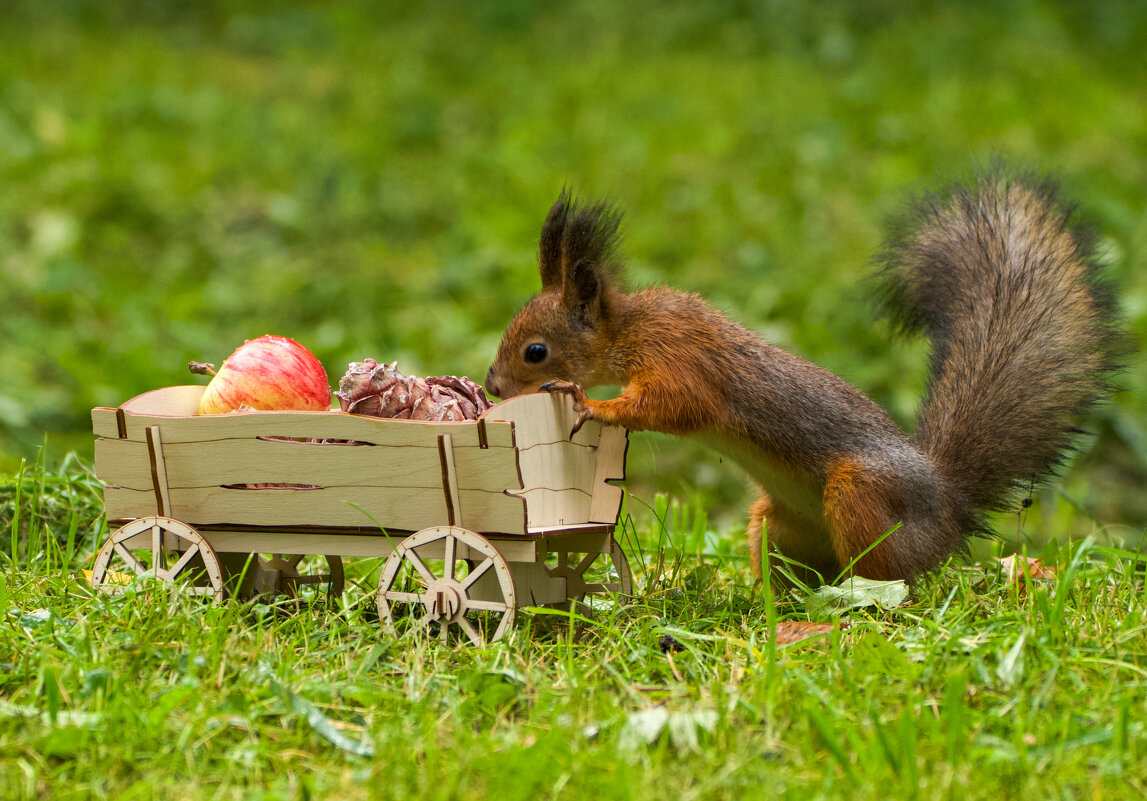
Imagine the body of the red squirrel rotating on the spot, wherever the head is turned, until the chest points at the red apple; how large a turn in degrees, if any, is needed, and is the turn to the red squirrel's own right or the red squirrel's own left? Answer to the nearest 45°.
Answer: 0° — it already faces it

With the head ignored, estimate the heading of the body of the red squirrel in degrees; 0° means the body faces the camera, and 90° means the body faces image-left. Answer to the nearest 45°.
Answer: approximately 90°

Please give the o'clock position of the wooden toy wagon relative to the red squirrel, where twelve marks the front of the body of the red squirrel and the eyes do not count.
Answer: The wooden toy wagon is roughly at 11 o'clock from the red squirrel.

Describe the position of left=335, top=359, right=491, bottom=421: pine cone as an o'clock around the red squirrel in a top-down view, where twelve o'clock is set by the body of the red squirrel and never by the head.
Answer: The pine cone is roughly at 11 o'clock from the red squirrel.
